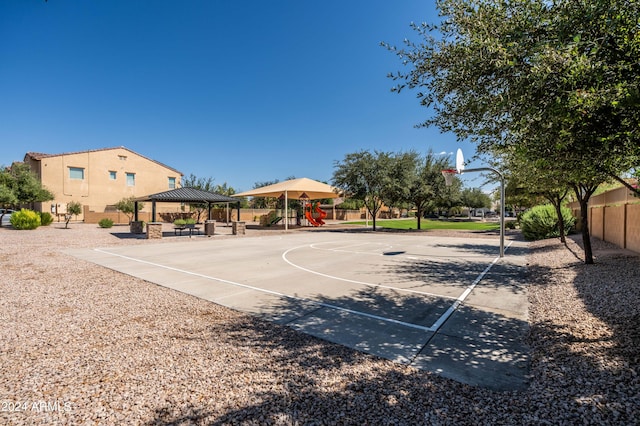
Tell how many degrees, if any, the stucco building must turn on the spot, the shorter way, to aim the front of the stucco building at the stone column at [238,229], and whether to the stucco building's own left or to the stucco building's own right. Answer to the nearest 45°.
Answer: approximately 90° to the stucco building's own left

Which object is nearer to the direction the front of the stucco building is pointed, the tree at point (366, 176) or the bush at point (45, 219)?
the bush

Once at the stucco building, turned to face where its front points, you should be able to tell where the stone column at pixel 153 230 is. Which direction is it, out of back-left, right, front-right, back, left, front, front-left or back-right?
left

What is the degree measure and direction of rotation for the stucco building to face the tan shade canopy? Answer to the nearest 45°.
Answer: approximately 135° to its left

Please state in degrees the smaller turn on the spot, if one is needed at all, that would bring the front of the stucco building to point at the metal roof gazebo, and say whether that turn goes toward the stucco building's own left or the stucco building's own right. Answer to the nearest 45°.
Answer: approximately 90° to the stucco building's own left

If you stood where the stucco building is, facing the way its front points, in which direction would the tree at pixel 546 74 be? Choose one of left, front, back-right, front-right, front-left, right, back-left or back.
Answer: left

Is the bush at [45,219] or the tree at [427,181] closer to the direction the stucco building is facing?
the bush
